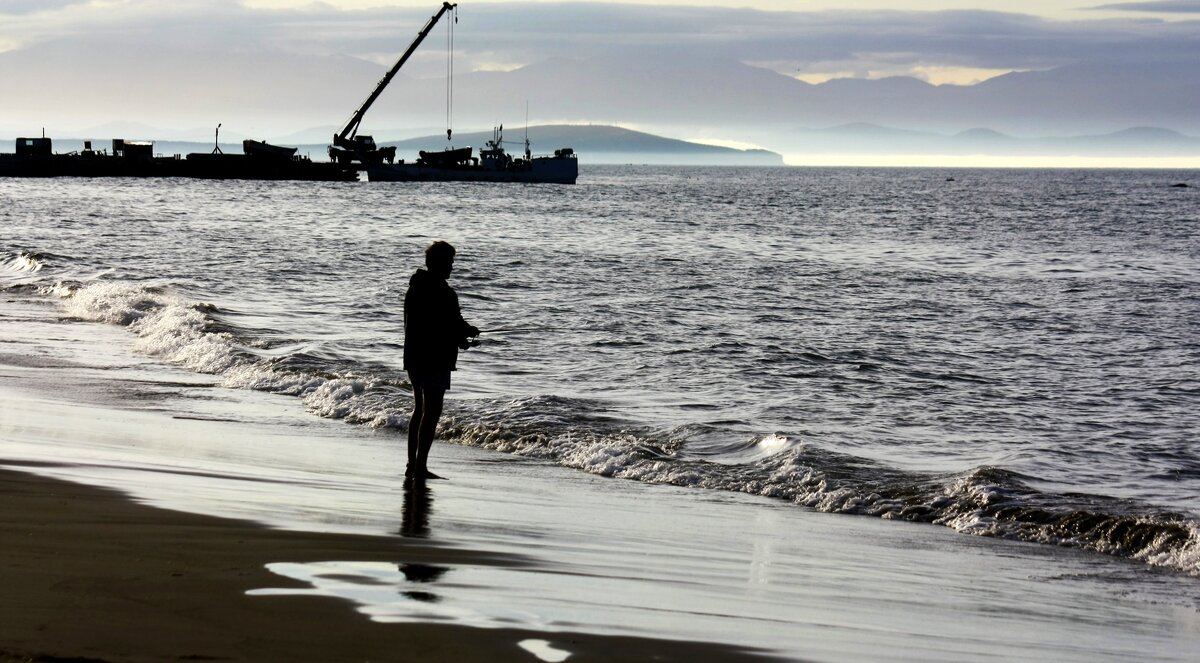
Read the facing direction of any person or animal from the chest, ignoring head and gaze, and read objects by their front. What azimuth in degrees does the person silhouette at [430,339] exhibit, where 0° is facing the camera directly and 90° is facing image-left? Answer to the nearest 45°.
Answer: approximately 270°
